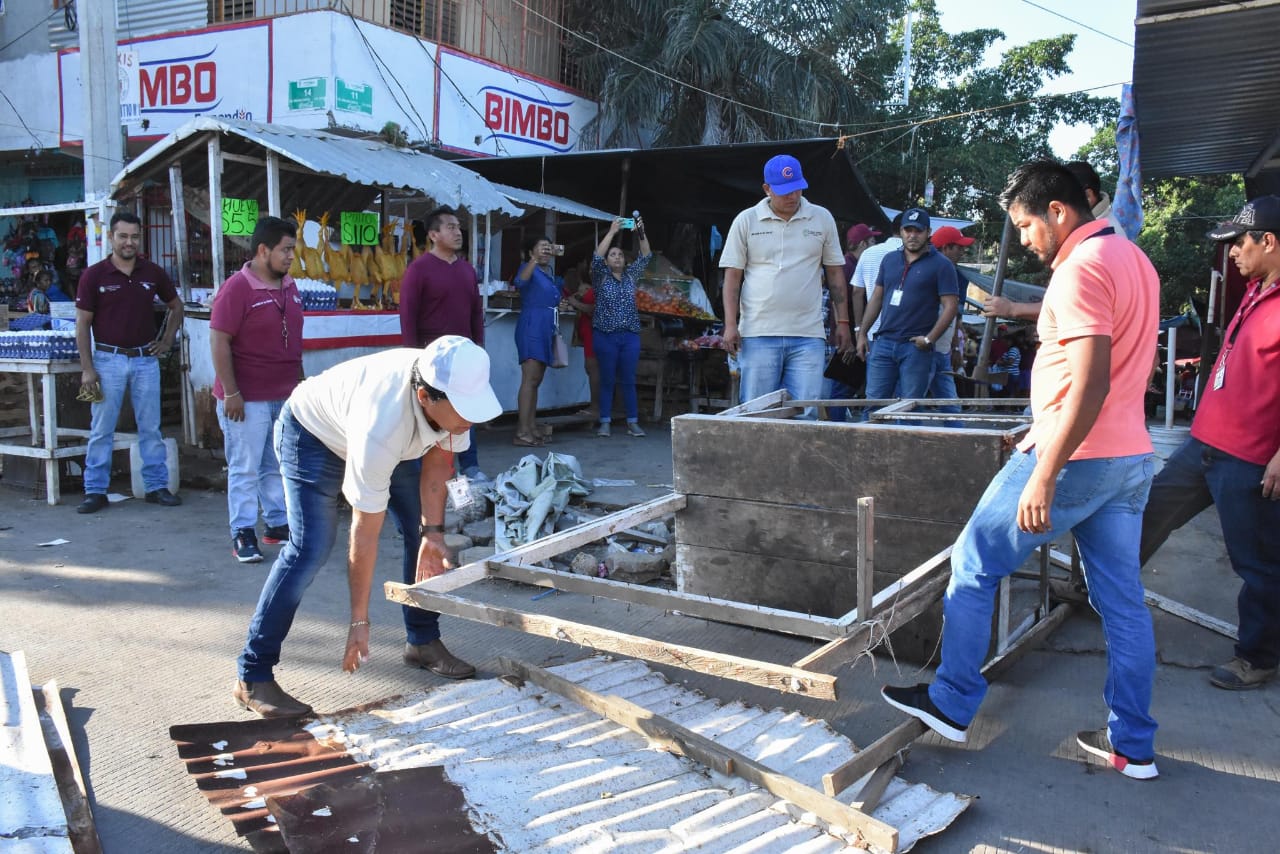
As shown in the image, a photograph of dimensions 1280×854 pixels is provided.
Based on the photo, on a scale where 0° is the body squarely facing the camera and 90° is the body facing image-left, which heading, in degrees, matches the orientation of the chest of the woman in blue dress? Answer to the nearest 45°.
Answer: approximately 315°

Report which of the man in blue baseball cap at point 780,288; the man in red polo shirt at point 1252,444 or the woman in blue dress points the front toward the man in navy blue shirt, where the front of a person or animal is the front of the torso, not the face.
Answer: the woman in blue dress

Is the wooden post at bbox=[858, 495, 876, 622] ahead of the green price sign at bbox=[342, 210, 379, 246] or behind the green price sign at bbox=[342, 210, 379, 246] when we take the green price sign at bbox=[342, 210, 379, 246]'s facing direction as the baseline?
ahead

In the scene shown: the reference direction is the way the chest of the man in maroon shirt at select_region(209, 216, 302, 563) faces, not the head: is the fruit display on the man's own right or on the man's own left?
on the man's own left

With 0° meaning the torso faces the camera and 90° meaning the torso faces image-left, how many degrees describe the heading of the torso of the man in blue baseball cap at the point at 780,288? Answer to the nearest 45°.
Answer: approximately 0°

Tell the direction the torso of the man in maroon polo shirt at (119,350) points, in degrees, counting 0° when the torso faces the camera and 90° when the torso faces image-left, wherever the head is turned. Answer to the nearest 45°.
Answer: approximately 0°

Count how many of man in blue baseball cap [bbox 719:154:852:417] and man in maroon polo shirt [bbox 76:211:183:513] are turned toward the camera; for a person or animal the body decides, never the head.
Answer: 2

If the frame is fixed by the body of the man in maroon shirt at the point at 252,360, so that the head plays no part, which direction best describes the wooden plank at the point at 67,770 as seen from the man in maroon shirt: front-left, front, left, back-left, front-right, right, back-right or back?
front-right

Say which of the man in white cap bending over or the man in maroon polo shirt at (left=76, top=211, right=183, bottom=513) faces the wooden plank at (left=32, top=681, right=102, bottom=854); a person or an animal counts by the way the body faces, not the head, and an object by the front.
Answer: the man in maroon polo shirt

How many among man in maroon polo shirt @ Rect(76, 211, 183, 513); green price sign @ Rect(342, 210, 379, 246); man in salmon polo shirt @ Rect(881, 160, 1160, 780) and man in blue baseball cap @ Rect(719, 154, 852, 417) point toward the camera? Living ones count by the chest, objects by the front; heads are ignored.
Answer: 3
